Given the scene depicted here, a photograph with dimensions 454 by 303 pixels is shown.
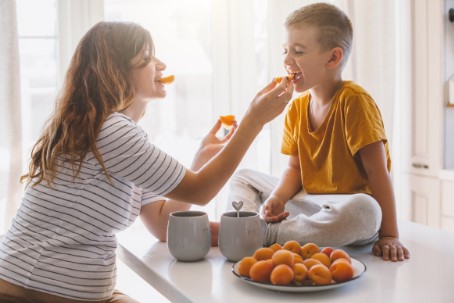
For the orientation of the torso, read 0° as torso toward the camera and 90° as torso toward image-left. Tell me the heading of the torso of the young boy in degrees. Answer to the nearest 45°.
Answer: approximately 45°

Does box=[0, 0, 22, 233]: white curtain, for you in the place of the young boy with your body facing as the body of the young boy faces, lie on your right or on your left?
on your right

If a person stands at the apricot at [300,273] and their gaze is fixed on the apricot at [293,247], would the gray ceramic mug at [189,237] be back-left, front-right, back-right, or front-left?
front-left
